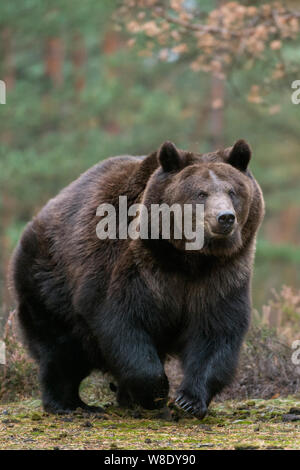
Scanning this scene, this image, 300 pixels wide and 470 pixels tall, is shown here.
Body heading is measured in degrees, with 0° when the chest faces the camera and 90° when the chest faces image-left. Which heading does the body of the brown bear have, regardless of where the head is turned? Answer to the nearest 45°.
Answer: approximately 315°
